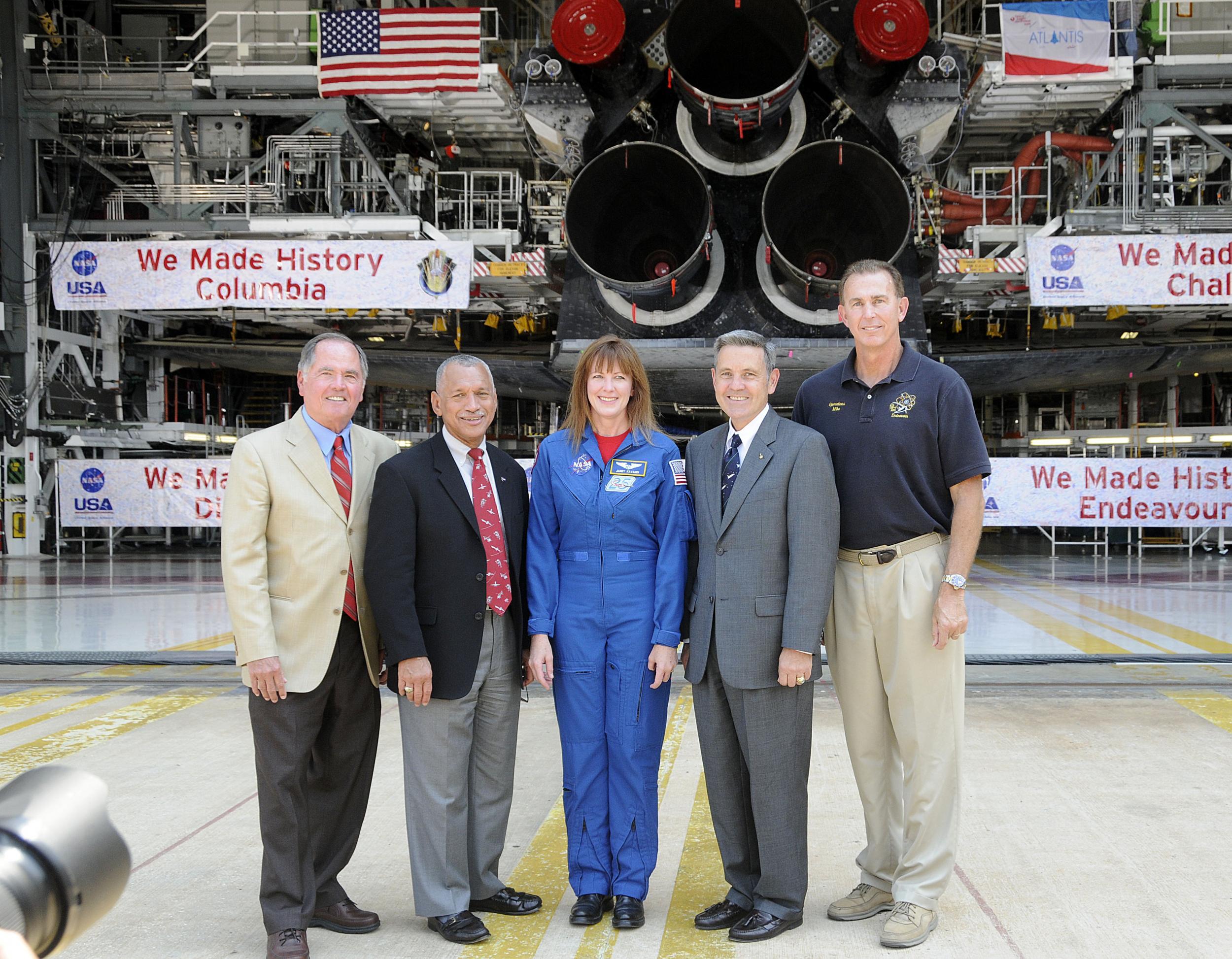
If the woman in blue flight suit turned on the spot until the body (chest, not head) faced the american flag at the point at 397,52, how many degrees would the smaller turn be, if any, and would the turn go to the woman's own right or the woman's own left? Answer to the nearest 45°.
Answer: approximately 180°

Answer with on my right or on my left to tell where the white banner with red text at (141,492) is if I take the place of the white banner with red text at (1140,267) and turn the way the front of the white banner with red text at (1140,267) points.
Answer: on my right

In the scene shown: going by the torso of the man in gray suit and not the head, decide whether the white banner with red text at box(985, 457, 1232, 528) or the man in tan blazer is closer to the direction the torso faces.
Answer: the man in tan blazer

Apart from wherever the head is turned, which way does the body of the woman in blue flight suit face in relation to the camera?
toward the camera

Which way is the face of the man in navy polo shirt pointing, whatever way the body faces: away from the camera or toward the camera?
toward the camera

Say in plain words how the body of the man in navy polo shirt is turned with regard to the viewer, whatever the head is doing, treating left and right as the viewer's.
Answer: facing the viewer and to the left of the viewer

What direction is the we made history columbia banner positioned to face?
toward the camera

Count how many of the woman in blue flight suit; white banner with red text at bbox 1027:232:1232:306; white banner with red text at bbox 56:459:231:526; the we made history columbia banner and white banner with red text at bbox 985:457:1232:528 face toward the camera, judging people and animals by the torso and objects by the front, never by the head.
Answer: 5

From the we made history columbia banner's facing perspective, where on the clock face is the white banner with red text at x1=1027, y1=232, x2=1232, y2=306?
The white banner with red text is roughly at 10 o'clock from the we made history columbia banner.

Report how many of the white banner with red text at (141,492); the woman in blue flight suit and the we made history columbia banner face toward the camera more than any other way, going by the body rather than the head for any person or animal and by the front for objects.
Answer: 3

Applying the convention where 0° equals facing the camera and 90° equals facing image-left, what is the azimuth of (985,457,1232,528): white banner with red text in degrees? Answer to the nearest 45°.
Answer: approximately 0°

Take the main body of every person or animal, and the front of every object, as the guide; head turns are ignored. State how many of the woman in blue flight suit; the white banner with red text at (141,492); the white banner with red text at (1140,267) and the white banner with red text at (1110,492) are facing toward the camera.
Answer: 4

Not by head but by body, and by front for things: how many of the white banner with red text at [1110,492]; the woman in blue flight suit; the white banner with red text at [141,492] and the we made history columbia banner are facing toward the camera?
4

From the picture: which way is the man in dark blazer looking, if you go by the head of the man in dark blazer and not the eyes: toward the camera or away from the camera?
toward the camera

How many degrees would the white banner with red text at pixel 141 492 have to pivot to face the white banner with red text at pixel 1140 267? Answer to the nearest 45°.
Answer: approximately 45° to its left
